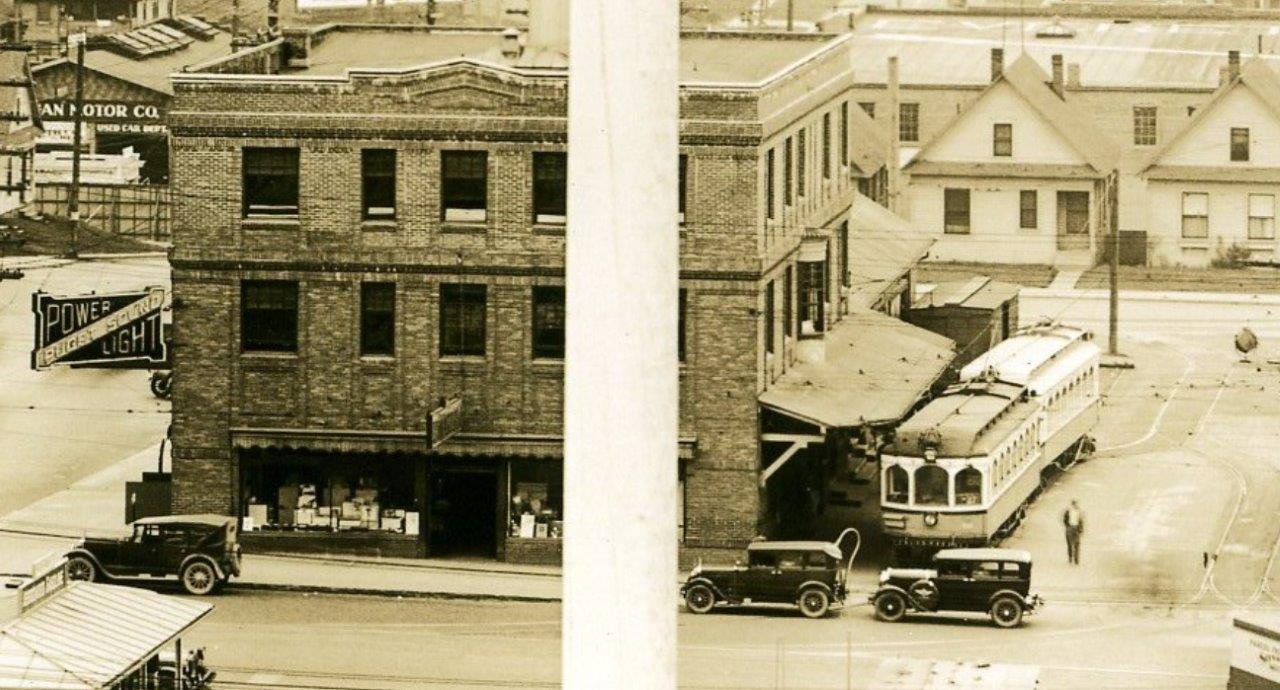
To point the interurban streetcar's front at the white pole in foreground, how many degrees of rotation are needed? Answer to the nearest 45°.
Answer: approximately 45° to its left

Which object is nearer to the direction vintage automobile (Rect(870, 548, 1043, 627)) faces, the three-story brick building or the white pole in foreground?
the three-story brick building

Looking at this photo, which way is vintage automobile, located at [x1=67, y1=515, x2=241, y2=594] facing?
to the viewer's left

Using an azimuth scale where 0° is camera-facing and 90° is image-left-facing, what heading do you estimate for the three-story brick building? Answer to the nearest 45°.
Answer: approximately 0°

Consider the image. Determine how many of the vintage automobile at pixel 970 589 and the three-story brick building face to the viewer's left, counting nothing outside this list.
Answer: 1

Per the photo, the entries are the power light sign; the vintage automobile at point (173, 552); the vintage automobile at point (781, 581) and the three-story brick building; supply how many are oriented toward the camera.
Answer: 2

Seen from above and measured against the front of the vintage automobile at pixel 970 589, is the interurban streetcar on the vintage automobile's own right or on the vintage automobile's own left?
on the vintage automobile's own right

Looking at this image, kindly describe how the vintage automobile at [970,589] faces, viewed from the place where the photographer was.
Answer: facing to the left of the viewer

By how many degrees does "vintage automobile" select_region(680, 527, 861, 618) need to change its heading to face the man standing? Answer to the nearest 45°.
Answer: approximately 135° to its right

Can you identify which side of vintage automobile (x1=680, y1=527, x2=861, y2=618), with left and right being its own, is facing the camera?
left

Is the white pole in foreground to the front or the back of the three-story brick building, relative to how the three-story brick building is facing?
to the front

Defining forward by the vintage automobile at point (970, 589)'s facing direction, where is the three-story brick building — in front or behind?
in front

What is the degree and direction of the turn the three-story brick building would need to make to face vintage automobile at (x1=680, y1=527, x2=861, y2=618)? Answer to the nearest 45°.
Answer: approximately 45° to its left

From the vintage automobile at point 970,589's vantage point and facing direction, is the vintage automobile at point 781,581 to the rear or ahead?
ahead
